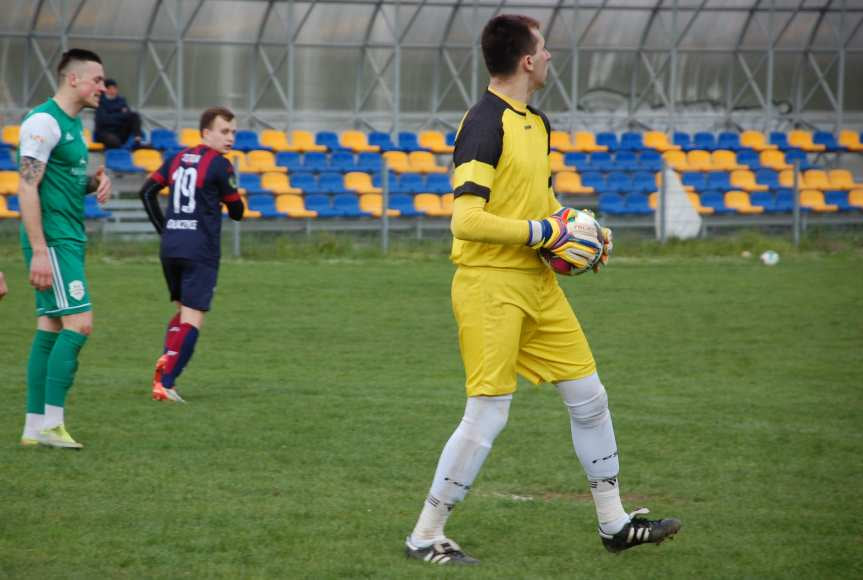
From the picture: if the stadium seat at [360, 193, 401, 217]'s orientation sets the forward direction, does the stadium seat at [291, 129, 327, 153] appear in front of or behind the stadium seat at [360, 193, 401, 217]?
behind

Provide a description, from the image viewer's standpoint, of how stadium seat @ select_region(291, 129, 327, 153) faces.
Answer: facing the viewer and to the right of the viewer

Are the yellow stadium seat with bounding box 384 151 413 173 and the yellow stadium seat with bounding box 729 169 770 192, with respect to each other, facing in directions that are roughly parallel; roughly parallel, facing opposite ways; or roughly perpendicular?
roughly parallel

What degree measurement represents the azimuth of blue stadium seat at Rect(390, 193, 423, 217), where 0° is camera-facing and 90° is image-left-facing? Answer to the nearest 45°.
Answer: approximately 315°

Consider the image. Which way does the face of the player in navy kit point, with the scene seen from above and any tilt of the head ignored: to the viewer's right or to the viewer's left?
to the viewer's right

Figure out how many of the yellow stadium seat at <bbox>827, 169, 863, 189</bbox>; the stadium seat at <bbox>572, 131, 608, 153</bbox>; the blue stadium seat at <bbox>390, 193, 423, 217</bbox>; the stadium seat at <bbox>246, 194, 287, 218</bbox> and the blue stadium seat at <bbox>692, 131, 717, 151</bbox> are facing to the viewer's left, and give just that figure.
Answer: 0

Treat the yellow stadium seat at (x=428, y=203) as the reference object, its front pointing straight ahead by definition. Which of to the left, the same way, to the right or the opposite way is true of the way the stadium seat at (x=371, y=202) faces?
the same way

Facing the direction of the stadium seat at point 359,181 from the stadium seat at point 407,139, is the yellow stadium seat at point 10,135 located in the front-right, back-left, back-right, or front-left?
front-right

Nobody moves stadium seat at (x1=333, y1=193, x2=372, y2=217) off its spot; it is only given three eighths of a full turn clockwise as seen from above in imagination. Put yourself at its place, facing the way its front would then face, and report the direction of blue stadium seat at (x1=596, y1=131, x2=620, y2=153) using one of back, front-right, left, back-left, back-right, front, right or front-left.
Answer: back-right

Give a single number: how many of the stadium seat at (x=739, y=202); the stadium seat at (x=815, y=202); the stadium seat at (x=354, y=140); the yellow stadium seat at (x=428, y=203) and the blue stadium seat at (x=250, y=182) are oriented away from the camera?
0

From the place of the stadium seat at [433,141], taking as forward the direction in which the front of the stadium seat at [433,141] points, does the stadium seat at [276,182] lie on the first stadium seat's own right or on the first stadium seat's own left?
on the first stadium seat's own right

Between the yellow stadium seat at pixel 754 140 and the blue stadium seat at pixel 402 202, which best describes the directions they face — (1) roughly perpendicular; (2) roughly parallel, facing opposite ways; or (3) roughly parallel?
roughly parallel

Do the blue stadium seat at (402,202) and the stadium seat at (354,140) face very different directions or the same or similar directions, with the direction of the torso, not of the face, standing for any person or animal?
same or similar directions

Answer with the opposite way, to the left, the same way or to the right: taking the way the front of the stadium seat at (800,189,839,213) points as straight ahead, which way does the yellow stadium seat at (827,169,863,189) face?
the same way

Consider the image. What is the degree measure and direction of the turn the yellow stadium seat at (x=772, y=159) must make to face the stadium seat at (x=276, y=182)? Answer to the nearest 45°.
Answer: approximately 90° to its right

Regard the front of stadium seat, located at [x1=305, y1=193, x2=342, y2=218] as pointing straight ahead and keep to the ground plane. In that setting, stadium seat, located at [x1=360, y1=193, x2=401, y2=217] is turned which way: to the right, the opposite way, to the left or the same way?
the same way

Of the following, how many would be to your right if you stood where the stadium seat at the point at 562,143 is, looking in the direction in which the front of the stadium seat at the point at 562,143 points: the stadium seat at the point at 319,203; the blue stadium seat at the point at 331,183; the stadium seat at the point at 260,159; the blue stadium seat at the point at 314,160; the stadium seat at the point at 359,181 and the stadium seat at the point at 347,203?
6

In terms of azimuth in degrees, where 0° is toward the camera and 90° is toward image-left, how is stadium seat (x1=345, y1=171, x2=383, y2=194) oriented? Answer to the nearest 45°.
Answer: approximately 315°

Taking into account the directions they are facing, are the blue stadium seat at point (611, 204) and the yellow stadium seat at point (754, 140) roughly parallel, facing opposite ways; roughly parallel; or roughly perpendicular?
roughly parallel

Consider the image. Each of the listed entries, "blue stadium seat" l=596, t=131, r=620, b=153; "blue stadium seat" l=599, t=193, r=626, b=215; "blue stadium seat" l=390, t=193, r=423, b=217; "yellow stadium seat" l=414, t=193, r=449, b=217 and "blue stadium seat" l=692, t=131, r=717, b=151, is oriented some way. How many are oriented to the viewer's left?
0
